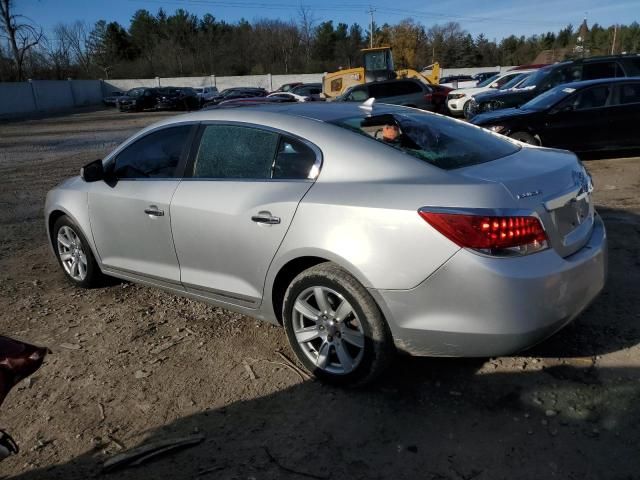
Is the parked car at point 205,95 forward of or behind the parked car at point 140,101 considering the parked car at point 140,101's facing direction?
behind

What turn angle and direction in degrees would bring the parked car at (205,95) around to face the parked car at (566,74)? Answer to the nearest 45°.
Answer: approximately 45° to its left

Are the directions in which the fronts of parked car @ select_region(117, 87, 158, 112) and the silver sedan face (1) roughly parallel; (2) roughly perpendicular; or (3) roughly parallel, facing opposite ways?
roughly perpendicular

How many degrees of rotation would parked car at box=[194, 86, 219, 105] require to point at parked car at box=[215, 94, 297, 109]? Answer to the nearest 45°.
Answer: approximately 45° to its left

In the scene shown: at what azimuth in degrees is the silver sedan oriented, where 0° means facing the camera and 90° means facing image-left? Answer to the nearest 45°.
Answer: approximately 135°

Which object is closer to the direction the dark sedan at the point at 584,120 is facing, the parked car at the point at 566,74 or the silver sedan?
the silver sedan

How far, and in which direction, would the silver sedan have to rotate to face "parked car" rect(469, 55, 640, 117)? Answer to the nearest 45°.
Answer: approximately 90° to its right

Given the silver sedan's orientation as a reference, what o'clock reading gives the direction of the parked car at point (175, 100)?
The parked car is roughly at 1 o'clock from the silver sedan.

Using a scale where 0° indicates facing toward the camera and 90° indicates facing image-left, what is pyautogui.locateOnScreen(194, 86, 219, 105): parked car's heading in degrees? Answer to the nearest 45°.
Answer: approximately 45°

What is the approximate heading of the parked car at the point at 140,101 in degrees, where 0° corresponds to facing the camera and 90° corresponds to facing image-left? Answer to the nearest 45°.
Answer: approximately 45°
